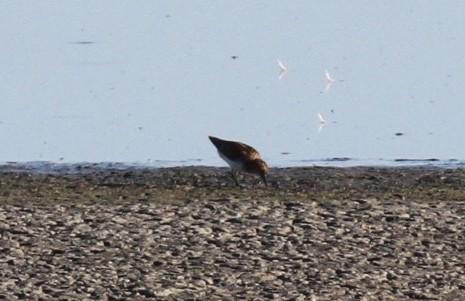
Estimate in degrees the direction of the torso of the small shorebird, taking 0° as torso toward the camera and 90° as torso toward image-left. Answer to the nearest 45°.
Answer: approximately 270°
